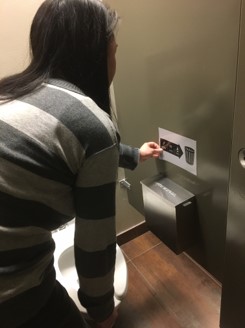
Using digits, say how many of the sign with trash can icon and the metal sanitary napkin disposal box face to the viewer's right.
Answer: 0

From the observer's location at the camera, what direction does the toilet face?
facing the viewer and to the right of the viewer

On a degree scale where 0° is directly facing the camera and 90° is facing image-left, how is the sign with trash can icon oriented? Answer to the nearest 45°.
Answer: approximately 45°

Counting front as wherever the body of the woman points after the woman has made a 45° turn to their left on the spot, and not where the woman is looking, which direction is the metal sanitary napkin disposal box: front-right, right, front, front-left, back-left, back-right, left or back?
front-right

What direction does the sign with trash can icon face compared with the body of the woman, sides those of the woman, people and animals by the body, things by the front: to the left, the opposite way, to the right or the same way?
the opposite way

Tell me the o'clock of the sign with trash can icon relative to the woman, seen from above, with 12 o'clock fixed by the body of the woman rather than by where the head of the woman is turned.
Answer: The sign with trash can icon is roughly at 12 o'clock from the woman.

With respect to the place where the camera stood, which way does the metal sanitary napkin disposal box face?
facing the viewer and to the left of the viewer

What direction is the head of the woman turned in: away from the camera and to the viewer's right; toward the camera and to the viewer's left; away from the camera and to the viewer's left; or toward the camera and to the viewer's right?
away from the camera and to the viewer's right
